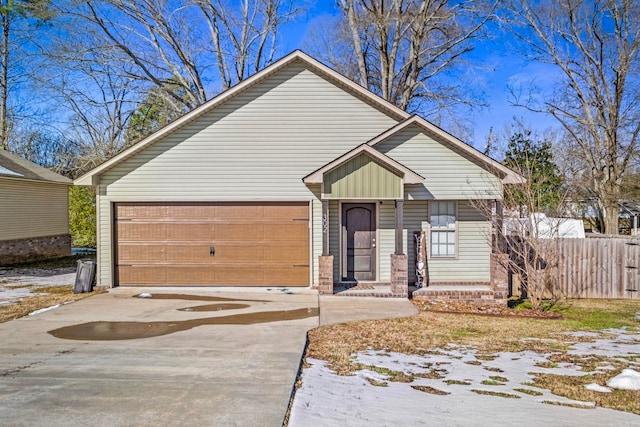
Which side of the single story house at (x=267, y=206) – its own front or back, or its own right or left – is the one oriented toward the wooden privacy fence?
left

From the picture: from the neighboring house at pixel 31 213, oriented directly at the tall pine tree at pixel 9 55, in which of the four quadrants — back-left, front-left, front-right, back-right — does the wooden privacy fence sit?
back-right

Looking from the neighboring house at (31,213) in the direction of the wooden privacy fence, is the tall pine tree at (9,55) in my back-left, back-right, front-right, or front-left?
back-left

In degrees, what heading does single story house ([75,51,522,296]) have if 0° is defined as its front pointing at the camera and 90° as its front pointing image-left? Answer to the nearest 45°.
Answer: approximately 0°

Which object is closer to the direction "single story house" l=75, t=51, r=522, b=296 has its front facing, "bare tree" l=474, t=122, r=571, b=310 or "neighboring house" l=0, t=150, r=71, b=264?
the bare tree

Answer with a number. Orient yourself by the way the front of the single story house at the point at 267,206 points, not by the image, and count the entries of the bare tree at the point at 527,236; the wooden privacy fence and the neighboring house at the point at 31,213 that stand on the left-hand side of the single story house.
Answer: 2

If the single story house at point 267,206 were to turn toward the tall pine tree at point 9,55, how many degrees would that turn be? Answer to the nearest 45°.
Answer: approximately 135° to its right

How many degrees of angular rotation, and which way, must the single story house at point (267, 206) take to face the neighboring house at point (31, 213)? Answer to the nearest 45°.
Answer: approximately 135° to its right

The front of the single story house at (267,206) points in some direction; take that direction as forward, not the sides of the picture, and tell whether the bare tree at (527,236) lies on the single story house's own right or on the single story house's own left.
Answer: on the single story house's own left
